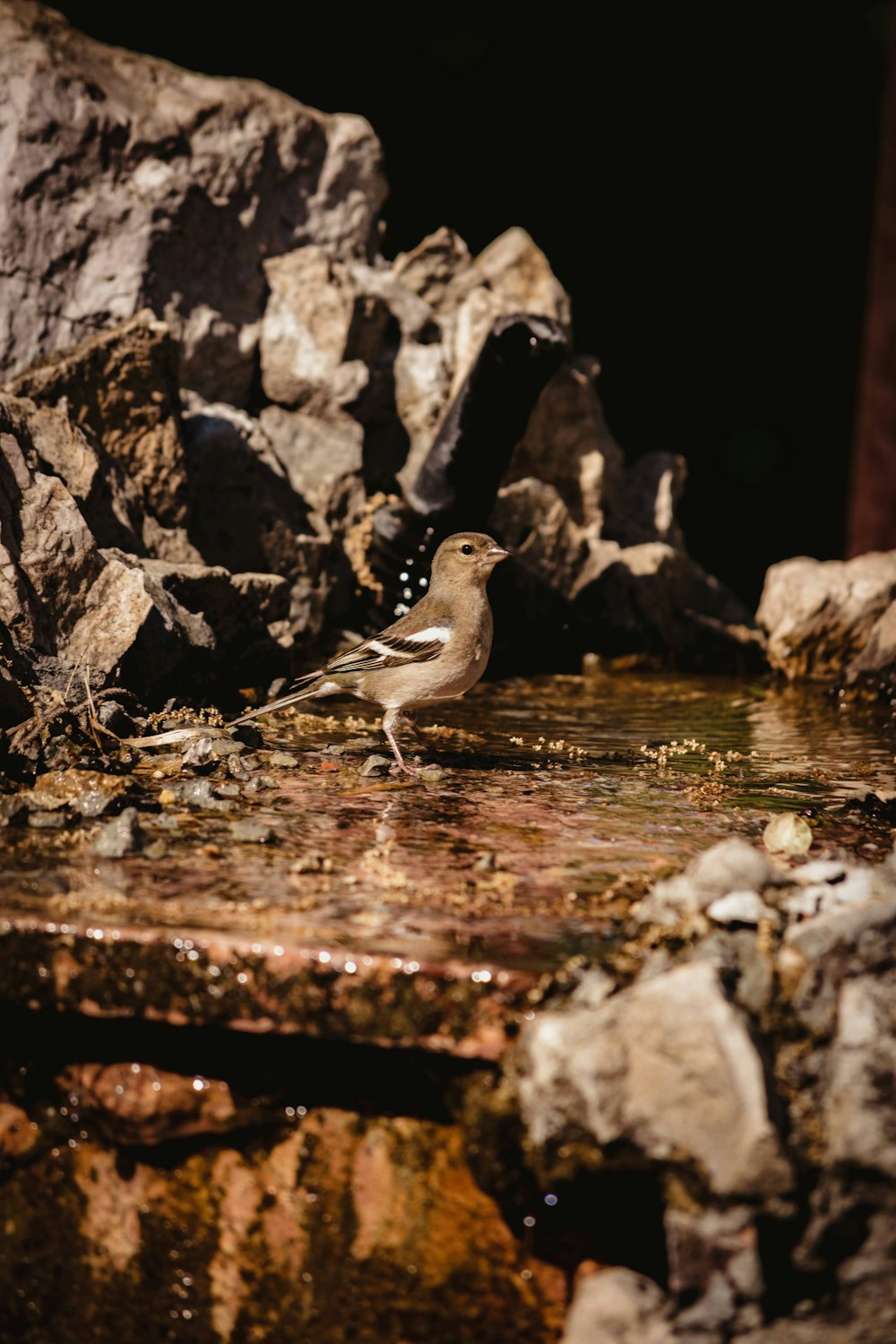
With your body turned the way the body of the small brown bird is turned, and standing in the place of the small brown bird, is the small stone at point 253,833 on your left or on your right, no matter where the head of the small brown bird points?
on your right

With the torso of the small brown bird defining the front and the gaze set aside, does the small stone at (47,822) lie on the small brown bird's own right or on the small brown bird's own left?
on the small brown bird's own right

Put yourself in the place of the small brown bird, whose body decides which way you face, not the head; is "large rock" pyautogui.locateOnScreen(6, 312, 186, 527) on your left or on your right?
on your left

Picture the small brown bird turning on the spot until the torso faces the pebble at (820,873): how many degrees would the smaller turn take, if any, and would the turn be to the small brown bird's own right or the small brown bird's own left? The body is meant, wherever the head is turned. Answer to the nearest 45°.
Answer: approximately 90° to the small brown bird's own right

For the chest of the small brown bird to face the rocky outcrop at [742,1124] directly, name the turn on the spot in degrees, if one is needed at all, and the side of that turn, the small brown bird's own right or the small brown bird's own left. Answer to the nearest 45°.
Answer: approximately 90° to the small brown bird's own right

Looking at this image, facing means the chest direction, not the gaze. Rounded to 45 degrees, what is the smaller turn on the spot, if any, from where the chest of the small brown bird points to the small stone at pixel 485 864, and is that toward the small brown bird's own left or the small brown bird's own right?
approximately 90° to the small brown bird's own right

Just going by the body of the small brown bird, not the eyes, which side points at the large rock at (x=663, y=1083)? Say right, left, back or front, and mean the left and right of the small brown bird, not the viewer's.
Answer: right

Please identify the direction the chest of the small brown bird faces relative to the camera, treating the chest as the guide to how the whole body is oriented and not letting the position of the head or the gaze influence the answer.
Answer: to the viewer's right
